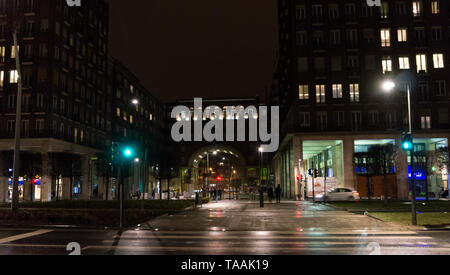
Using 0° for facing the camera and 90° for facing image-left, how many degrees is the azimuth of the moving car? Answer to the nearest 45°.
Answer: approximately 90°

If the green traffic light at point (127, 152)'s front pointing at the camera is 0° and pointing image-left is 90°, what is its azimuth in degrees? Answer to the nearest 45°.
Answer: approximately 0°

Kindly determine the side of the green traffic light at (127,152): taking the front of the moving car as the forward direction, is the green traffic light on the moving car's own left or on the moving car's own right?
on the moving car's own left

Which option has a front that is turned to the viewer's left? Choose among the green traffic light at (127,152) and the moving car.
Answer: the moving car

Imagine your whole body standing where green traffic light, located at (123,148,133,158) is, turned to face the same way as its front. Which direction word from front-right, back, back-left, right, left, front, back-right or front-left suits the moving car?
back-left

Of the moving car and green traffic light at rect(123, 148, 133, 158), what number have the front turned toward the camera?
1
